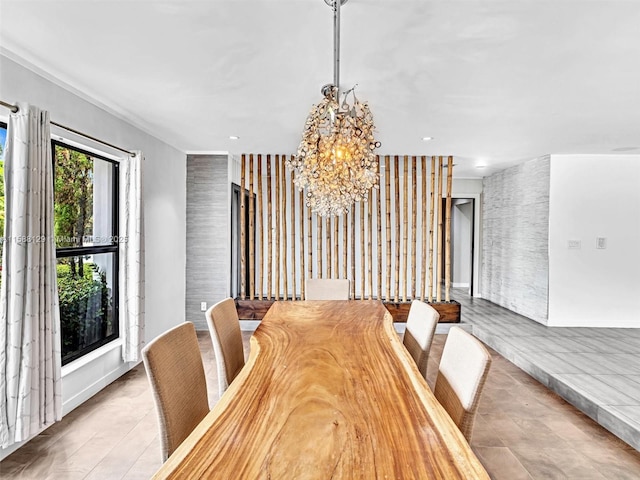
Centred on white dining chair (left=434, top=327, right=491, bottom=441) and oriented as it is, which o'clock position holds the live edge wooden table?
The live edge wooden table is roughly at 12 o'clock from the white dining chair.

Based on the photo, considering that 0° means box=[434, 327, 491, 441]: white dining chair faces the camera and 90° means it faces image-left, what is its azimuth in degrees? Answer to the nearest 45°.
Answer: approximately 45°

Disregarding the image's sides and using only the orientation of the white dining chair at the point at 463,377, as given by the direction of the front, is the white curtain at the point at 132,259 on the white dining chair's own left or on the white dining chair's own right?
on the white dining chair's own right

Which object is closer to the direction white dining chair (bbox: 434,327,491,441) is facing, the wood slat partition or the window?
the window

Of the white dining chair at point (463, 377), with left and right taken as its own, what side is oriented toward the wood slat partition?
right

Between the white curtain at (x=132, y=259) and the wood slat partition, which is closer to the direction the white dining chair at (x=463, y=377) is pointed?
the white curtain

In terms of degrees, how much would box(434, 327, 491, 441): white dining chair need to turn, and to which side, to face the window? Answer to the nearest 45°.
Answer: approximately 45° to its right
